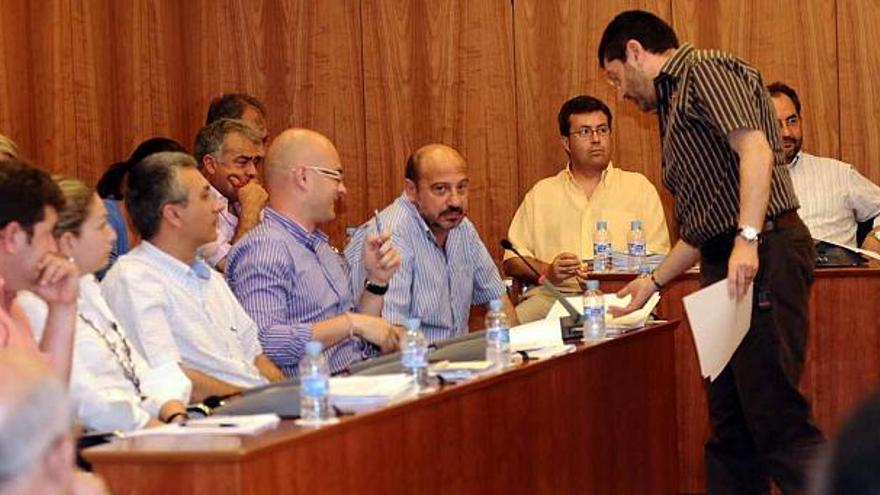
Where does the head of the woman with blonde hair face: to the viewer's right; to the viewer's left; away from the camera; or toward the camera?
to the viewer's right

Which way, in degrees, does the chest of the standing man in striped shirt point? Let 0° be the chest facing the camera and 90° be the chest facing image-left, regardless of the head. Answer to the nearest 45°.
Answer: approximately 90°

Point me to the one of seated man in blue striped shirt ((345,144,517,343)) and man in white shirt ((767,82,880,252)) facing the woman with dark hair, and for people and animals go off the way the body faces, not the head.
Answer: the man in white shirt

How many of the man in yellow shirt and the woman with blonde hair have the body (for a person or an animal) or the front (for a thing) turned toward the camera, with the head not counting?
1

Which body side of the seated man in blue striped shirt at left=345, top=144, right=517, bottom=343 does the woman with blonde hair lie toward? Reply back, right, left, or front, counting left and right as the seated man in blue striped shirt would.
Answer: right

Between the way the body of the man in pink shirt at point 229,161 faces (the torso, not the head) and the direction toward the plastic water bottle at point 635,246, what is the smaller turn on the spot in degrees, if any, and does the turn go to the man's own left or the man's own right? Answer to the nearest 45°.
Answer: approximately 45° to the man's own left

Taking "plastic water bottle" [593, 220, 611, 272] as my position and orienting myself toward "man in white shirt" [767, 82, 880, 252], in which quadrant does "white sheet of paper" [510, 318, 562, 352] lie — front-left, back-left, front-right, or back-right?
back-right

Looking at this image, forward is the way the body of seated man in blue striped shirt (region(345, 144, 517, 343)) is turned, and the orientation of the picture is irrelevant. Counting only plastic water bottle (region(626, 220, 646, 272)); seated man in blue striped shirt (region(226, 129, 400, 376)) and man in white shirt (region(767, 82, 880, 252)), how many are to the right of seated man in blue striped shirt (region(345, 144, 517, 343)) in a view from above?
1

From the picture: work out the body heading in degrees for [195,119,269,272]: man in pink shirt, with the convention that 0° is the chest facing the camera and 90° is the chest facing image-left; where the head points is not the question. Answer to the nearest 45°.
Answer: approximately 315°

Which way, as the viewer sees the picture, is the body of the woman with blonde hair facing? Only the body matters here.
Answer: to the viewer's right

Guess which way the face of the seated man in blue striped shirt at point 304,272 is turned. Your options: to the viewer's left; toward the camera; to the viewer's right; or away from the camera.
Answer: to the viewer's right

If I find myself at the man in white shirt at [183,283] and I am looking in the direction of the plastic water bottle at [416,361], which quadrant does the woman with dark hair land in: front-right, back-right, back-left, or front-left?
back-left
